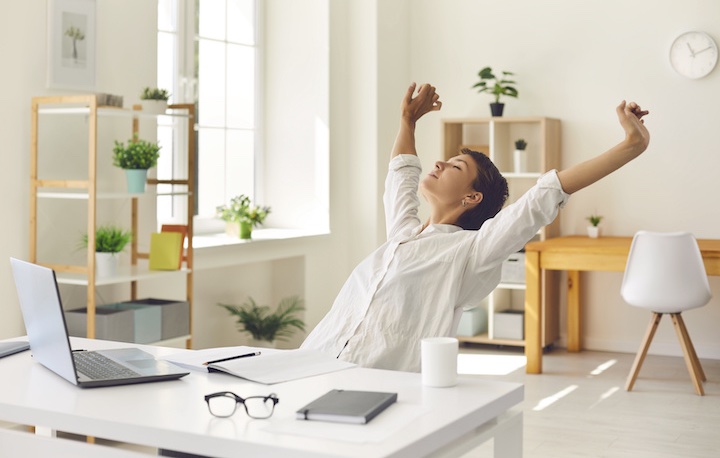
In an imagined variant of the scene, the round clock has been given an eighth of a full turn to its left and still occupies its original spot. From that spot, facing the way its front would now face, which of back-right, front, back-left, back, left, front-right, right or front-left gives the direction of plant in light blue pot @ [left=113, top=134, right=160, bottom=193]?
right

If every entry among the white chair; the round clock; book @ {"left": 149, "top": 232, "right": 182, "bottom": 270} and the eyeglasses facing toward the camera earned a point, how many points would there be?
3

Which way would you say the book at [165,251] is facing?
toward the camera

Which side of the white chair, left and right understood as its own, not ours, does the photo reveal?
back

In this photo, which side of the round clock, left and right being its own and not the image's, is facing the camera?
front

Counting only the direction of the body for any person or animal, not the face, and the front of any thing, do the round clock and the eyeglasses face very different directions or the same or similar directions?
same or similar directions

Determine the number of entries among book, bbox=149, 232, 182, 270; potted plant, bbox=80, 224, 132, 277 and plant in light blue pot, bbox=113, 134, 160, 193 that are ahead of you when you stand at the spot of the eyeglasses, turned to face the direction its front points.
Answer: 0

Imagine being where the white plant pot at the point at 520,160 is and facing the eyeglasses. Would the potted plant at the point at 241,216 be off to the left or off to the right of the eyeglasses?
right

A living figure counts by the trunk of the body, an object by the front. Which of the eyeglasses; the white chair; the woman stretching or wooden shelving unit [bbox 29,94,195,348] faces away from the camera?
the white chair

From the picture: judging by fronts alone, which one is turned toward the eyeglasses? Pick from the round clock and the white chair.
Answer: the round clock

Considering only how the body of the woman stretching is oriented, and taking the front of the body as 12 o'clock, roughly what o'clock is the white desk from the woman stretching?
The white desk is roughly at 11 o'clock from the woman stretching.

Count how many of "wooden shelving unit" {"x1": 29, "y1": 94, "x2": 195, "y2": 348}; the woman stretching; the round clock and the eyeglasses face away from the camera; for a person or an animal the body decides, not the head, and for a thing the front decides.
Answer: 0

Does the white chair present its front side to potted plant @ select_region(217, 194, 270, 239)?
no

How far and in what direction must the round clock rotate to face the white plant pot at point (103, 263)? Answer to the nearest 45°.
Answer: approximately 45° to its right

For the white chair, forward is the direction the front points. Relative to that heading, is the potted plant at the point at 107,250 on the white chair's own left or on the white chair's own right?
on the white chair's own left

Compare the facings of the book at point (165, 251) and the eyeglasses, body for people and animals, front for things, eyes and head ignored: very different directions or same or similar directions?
same or similar directions

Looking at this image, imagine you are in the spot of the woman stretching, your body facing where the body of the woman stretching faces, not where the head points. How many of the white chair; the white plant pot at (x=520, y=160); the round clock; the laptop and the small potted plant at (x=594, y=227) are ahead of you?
1

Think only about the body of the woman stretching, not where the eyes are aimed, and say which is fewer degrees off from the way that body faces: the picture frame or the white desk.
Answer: the white desk
